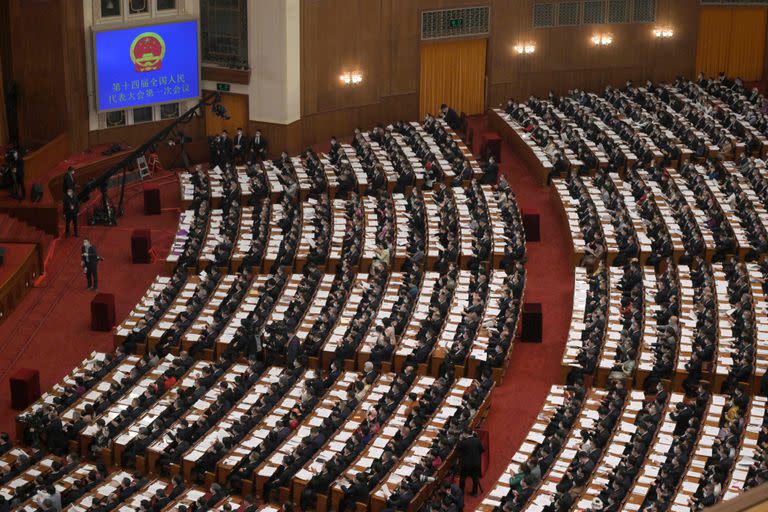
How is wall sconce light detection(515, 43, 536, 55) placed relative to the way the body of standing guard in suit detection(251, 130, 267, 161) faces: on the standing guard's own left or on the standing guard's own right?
on the standing guard's own left

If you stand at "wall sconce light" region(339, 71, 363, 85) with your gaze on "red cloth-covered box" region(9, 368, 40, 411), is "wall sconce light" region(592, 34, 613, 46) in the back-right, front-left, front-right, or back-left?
back-left

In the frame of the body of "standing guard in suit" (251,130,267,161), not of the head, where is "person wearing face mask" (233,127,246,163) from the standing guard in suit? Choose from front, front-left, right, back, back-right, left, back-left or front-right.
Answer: right

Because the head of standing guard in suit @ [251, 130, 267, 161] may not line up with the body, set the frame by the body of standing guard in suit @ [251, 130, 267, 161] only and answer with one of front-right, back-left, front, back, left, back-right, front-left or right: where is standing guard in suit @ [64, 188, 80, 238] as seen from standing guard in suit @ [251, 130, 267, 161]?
front-right

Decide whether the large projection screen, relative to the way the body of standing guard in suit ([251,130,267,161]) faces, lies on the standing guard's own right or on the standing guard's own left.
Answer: on the standing guard's own right

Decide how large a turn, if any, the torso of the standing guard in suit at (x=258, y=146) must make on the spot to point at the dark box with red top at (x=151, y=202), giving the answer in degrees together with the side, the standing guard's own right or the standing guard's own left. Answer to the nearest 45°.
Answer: approximately 45° to the standing guard's own right

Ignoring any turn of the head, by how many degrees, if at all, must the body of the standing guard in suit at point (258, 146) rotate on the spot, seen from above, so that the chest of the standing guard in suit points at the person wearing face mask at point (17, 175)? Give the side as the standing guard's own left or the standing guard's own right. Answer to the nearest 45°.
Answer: approximately 45° to the standing guard's own right

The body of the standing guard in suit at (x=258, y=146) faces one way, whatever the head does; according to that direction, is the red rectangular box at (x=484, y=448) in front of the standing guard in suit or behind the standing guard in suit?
in front

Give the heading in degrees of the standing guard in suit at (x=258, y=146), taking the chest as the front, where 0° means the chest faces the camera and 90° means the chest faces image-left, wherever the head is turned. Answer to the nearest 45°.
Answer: approximately 0°

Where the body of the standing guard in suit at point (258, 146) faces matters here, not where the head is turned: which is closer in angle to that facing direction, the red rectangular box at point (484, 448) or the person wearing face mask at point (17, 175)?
the red rectangular box

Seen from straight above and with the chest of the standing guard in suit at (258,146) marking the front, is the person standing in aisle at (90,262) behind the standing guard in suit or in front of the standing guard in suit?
in front

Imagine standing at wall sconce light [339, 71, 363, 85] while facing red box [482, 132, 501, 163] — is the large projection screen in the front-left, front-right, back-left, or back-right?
back-right

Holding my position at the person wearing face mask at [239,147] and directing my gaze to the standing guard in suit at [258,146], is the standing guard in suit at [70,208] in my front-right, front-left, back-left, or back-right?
back-right

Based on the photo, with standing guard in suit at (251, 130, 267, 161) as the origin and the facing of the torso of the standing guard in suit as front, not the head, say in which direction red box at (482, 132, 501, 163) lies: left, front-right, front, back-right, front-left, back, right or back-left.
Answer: left
